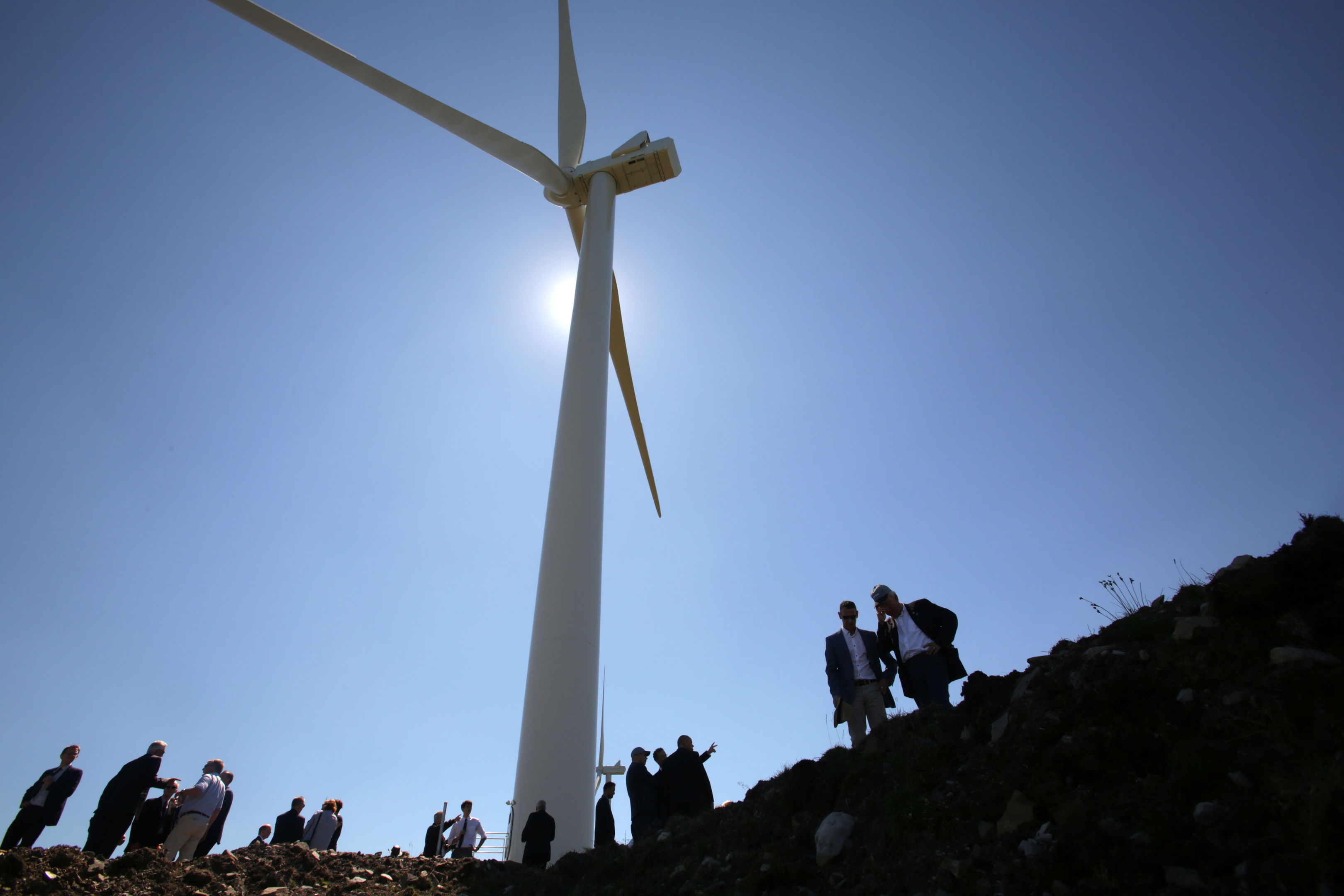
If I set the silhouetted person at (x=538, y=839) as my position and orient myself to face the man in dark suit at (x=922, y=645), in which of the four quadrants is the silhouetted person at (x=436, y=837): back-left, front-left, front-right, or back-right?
back-right

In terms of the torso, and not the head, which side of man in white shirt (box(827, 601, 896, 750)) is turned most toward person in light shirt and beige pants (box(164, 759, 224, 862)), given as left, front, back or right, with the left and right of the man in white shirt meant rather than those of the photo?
right

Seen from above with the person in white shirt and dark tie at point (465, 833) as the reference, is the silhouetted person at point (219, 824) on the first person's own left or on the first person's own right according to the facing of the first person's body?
on the first person's own right

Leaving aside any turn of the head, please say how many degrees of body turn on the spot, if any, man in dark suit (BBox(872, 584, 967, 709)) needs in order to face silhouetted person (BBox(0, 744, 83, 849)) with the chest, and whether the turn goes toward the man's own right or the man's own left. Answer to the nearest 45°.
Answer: approximately 45° to the man's own right

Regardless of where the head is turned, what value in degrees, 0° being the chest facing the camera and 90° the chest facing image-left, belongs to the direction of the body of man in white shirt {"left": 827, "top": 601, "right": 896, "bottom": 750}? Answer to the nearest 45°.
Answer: approximately 0°

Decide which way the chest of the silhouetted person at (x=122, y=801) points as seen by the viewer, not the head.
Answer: to the viewer's right
